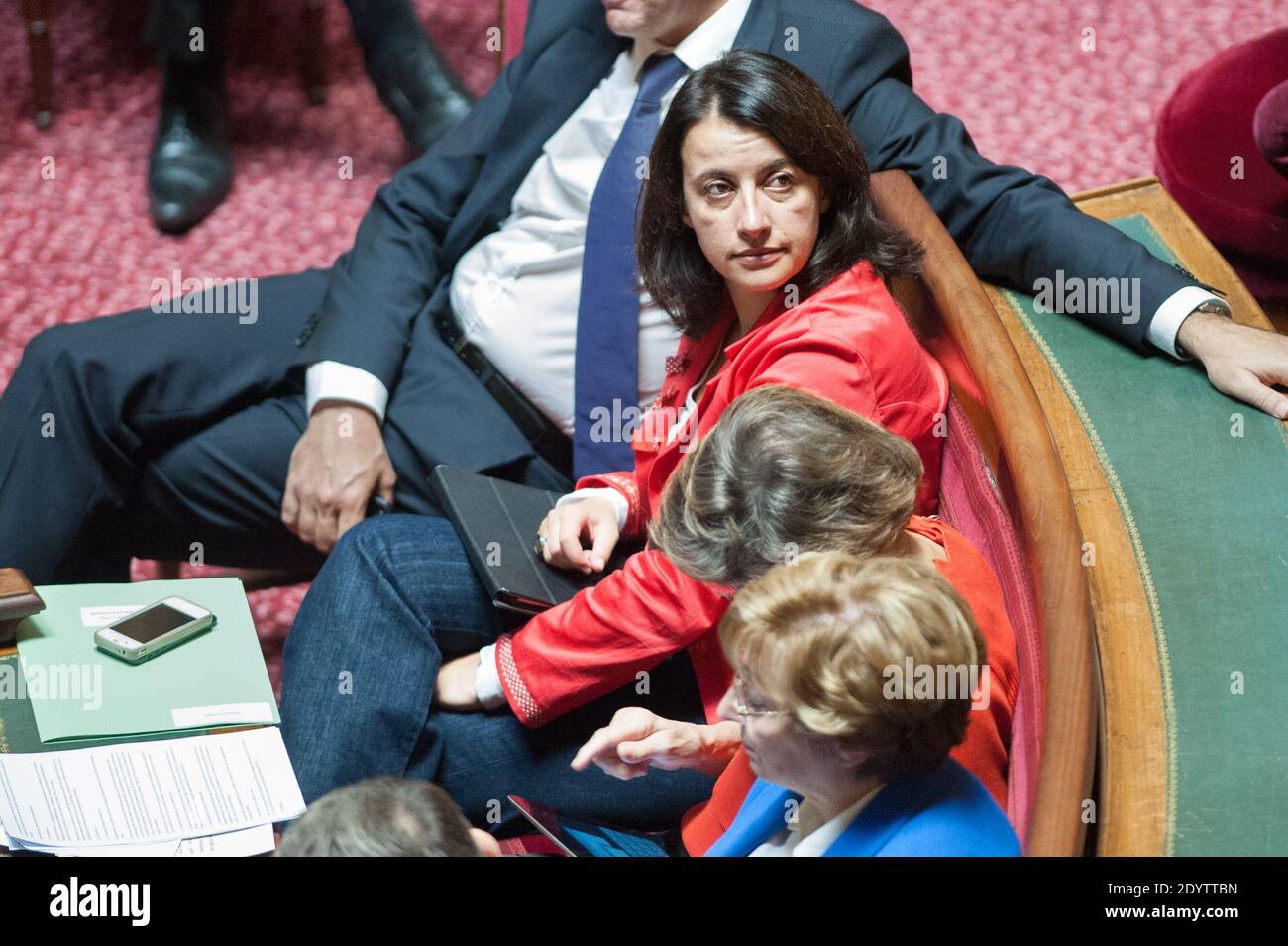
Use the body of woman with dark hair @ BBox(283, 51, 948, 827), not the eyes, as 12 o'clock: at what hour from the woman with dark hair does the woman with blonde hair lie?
The woman with blonde hair is roughly at 10 o'clock from the woman with dark hair.

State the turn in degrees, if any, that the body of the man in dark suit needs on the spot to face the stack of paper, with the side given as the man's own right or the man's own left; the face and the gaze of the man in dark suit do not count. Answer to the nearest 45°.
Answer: approximately 45° to the man's own left

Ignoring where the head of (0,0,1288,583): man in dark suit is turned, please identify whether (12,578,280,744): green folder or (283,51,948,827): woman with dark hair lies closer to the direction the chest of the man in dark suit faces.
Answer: the green folder

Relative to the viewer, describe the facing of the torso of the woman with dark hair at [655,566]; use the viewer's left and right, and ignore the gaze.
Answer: facing the viewer and to the left of the viewer

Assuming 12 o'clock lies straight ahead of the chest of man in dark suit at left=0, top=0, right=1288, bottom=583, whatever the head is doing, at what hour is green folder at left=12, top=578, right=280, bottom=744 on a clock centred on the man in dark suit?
The green folder is roughly at 11 o'clock from the man in dark suit.

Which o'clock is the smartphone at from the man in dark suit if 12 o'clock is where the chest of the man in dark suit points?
The smartphone is roughly at 11 o'clock from the man in dark suit.

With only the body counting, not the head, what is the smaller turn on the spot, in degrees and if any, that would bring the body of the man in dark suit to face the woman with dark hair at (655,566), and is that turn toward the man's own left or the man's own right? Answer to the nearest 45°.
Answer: approximately 90° to the man's own left

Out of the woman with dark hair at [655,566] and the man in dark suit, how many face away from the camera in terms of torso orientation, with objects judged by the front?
0
